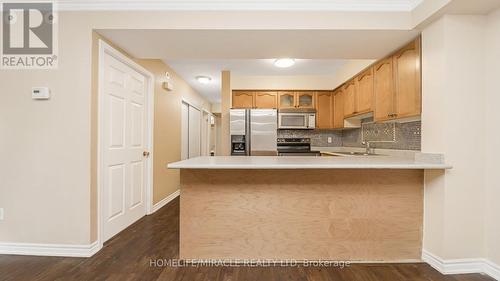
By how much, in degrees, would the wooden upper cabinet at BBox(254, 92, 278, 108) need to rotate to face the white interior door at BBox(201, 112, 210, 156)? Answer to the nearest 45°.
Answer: approximately 135° to its right

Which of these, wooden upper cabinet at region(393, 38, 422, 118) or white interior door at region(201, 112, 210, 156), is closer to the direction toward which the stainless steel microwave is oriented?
the wooden upper cabinet

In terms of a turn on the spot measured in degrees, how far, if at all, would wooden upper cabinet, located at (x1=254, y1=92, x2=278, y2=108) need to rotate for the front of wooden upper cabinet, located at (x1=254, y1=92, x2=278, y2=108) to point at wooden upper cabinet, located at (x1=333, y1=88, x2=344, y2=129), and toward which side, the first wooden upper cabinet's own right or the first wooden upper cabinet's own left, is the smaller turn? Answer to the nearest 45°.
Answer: approximately 90° to the first wooden upper cabinet's own left

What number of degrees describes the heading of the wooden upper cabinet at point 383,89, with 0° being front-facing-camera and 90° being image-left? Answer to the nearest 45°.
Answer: approximately 45°

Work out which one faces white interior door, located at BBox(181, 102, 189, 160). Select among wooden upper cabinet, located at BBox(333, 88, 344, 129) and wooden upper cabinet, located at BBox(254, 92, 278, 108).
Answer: wooden upper cabinet, located at BBox(333, 88, 344, 129)

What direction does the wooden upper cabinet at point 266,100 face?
toward the camera

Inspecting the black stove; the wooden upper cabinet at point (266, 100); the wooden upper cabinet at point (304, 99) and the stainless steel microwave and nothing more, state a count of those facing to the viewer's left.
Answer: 0

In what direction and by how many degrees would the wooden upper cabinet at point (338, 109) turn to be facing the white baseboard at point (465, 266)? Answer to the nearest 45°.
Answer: approximately 90° to its left

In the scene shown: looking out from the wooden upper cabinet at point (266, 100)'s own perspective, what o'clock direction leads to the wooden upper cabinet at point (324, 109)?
the wooden upper cabinet at point (324, 109) is roughly at 9 o'clock from the wooden upper cabinet at point (266, 100).

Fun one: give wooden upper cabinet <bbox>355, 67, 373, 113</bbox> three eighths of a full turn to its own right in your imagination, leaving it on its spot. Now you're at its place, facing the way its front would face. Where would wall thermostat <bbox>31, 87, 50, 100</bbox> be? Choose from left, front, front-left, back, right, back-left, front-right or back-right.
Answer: back-left

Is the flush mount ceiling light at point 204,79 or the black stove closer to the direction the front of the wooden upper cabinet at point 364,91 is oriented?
the flush mount ceiling light

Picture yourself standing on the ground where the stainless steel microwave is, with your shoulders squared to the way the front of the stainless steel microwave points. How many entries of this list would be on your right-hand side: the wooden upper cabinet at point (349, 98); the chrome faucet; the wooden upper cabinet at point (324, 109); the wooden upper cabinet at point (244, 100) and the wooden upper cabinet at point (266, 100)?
2

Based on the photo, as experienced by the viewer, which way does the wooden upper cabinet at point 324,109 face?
facing the viewer

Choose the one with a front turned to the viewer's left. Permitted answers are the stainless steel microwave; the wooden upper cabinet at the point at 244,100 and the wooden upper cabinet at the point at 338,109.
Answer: the wooden upper cabinet at the point at 338,109

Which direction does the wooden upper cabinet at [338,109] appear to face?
to the viewer's left

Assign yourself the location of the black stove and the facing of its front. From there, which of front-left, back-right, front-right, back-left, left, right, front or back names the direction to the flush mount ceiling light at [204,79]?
right

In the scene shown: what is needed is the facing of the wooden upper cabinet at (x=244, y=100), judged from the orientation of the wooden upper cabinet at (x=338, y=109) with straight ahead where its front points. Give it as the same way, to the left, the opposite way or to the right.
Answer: to the left

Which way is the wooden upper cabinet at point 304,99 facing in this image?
toward the camera

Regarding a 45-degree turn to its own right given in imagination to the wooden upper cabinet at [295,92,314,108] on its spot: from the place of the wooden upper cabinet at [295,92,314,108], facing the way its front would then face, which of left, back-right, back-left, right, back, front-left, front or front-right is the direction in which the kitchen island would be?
front-left
